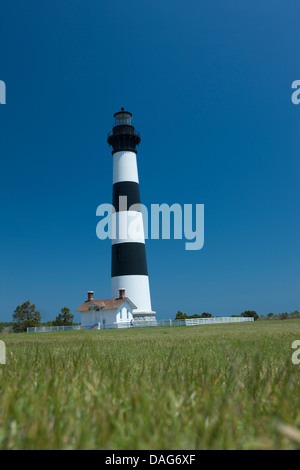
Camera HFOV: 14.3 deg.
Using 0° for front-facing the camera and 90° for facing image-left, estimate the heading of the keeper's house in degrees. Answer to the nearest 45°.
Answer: approximately 45°

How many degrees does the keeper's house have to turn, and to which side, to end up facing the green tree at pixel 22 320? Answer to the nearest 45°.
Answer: approximately 90° to its right
